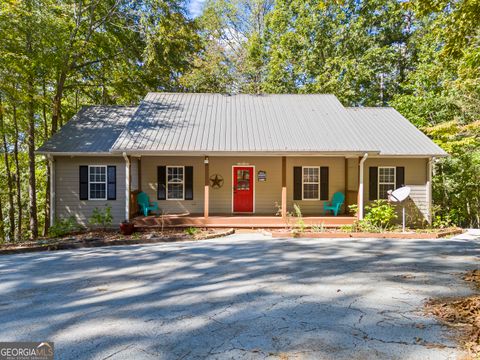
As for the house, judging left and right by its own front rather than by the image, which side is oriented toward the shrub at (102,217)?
right

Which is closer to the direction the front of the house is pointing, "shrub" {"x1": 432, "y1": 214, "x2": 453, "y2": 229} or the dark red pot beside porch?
the dark red pot beside porch

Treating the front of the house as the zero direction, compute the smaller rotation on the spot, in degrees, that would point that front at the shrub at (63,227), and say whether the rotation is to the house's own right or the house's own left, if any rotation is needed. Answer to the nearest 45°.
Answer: approximately 90° to the house's own right

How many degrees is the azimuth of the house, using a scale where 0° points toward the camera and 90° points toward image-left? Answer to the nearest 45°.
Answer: approximately 0°

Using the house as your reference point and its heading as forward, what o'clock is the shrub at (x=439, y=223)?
The shrub is roughly at 9 o'clock from the house.
